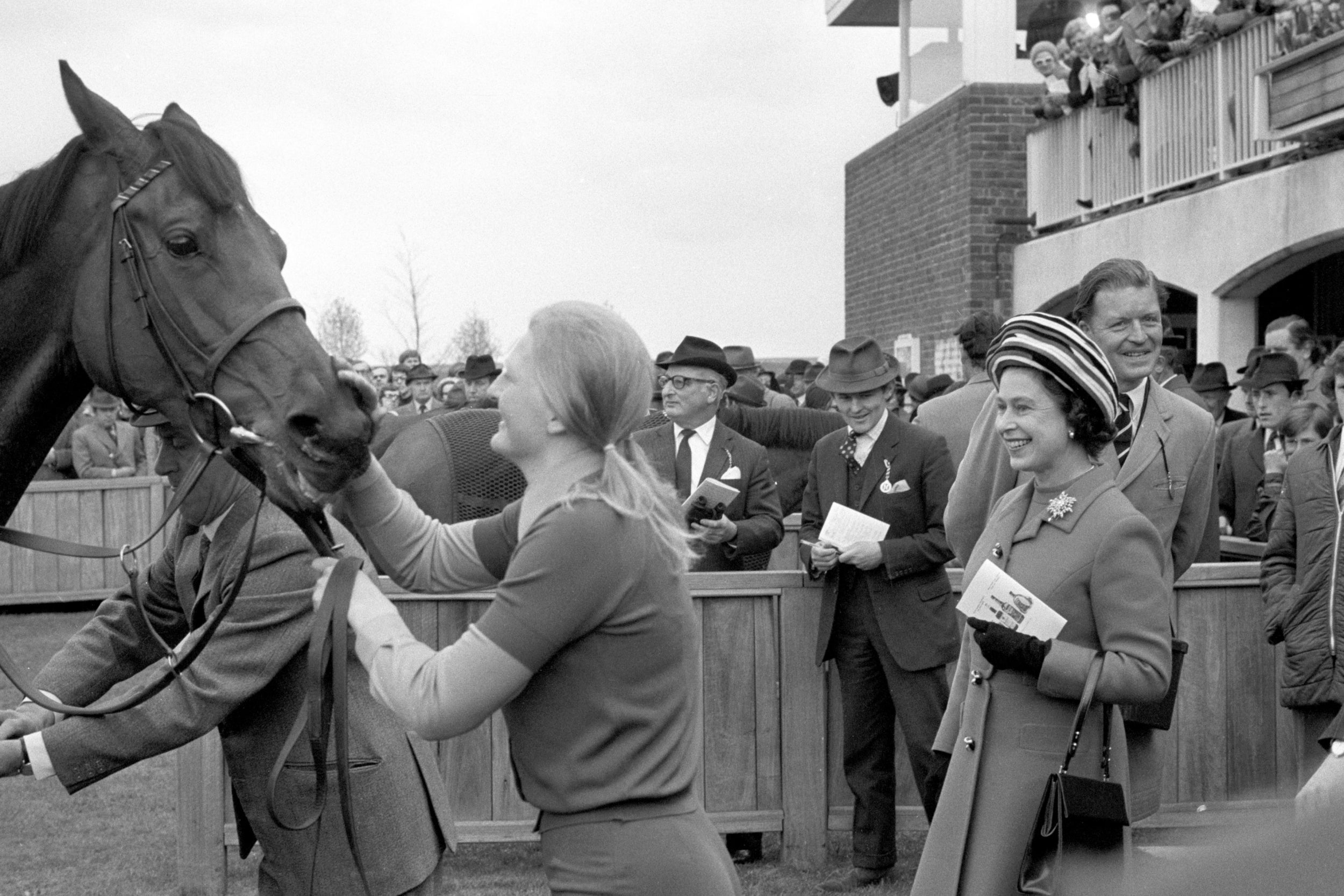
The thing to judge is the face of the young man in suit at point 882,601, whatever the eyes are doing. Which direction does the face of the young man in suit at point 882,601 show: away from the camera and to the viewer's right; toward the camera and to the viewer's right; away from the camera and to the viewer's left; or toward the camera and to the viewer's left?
toward the camera and to the viewer's left

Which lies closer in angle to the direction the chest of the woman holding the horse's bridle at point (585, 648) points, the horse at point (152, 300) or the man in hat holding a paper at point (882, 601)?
the horse

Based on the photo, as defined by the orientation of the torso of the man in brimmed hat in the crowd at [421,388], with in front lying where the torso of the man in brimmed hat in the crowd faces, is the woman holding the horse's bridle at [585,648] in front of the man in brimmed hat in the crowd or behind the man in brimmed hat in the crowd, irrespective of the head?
in front

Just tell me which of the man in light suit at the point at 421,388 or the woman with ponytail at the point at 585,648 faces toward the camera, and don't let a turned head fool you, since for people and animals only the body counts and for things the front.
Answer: the man in light suit

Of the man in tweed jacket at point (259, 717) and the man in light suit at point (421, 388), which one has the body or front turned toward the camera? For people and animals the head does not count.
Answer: the man in light suit

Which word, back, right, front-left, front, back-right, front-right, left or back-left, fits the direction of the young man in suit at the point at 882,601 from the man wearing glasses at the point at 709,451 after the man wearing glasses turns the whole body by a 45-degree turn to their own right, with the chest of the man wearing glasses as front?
back-left

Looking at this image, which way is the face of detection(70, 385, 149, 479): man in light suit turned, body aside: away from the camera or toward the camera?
toward the camera

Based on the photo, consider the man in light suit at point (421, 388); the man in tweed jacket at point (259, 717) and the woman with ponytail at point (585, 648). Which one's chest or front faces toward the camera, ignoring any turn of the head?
the man in light suit

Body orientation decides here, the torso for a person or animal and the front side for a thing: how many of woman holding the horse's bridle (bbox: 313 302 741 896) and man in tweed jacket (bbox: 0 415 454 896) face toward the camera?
0

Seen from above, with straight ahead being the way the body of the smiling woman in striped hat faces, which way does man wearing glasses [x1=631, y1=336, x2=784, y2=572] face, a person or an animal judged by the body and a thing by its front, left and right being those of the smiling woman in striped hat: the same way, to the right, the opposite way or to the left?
the same way

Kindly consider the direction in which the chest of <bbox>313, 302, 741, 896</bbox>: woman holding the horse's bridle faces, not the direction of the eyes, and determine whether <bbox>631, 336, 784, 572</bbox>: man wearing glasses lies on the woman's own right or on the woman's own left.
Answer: on the woman's own right

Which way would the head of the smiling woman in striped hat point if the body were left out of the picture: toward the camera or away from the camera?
toward the camera

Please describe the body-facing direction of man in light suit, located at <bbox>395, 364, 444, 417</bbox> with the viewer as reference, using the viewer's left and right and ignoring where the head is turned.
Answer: facing the viewer

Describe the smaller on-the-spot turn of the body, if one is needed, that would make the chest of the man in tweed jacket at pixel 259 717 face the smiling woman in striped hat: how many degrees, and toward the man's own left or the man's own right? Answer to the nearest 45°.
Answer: approximately 180°

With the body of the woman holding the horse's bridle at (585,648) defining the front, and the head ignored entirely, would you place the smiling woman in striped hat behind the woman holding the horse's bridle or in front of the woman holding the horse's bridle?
behind

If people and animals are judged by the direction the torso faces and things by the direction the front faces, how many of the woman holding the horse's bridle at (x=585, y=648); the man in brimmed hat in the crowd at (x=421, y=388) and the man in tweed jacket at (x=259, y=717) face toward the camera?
1

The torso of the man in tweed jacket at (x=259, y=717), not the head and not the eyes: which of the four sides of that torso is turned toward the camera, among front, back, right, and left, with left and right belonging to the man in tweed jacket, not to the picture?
left
